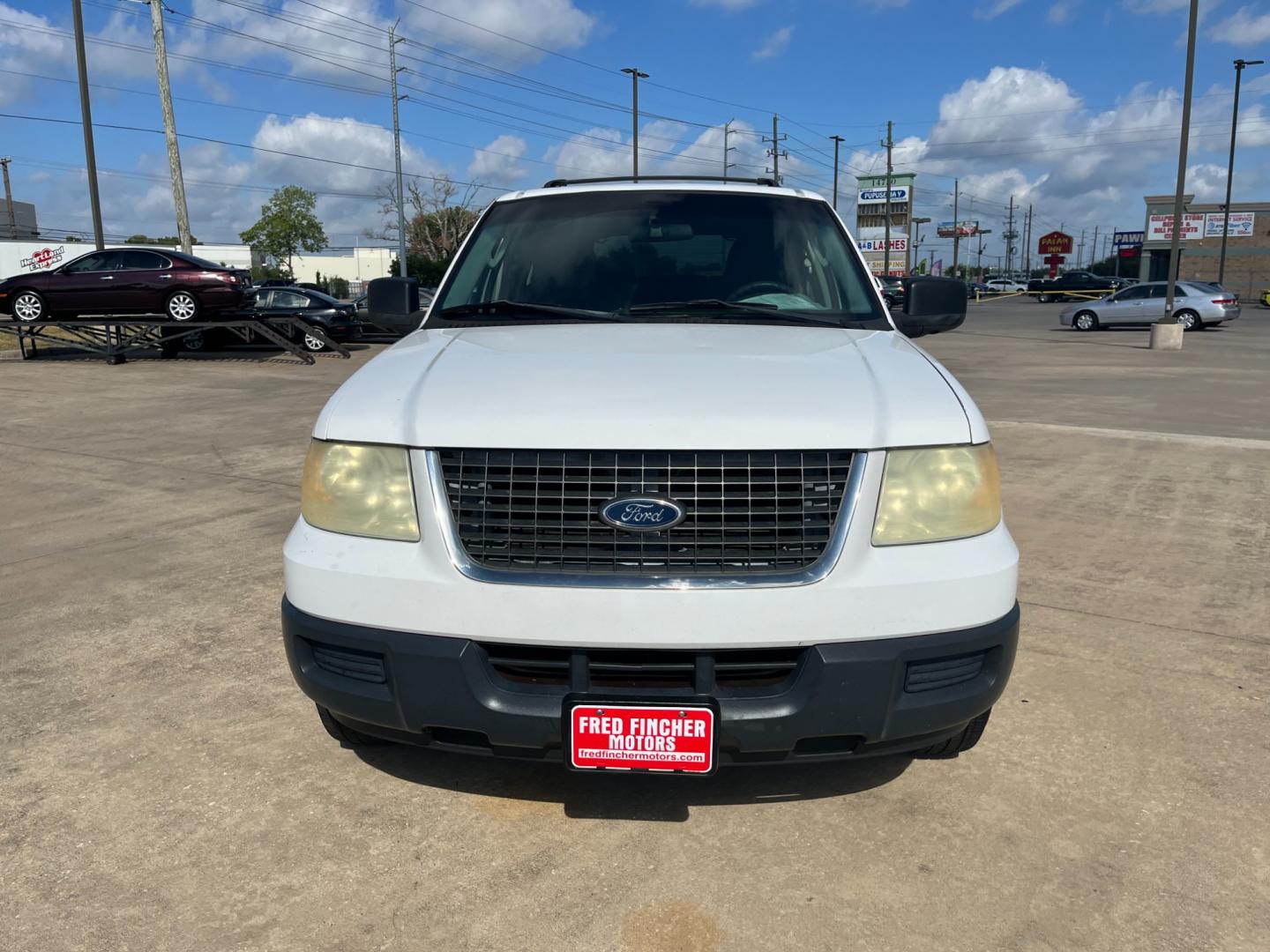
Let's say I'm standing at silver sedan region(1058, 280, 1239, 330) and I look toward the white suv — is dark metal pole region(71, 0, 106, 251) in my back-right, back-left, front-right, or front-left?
front-right

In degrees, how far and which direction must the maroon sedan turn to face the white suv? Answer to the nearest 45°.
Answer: approximately 90° to its left

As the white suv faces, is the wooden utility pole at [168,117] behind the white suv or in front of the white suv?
behind

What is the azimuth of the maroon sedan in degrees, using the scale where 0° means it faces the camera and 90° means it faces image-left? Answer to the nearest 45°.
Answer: approximately 90°

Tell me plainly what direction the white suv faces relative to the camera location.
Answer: facing the viewer

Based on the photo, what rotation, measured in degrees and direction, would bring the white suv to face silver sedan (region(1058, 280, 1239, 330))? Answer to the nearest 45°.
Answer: approximately 135° to its left

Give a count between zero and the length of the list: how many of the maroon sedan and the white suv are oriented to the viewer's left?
1

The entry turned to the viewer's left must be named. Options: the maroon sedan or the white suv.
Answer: the maroon sedan

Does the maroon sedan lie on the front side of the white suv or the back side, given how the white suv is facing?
on the back side

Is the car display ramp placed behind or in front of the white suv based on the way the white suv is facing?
behind

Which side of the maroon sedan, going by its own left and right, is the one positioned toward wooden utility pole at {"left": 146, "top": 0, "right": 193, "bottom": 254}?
right
